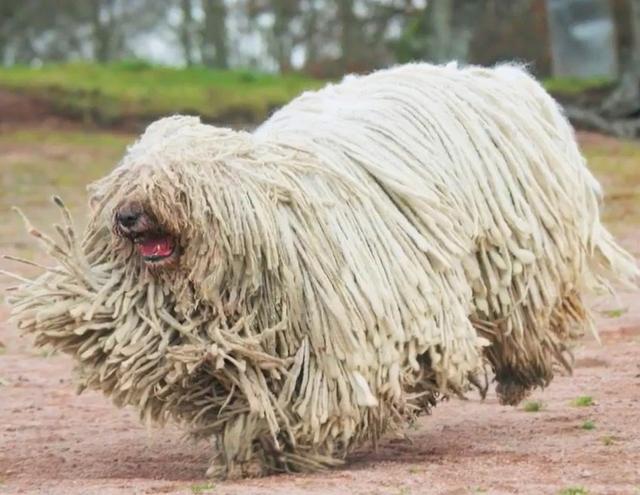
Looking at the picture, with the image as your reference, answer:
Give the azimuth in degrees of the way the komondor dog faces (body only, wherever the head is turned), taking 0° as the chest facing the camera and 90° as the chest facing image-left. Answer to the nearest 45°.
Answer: approximately 45°
